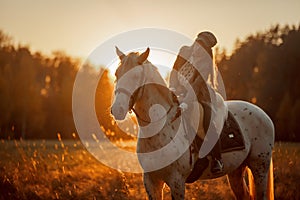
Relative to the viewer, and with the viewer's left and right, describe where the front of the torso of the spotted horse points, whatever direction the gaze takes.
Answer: facing the viewer and to the left of the viewer
